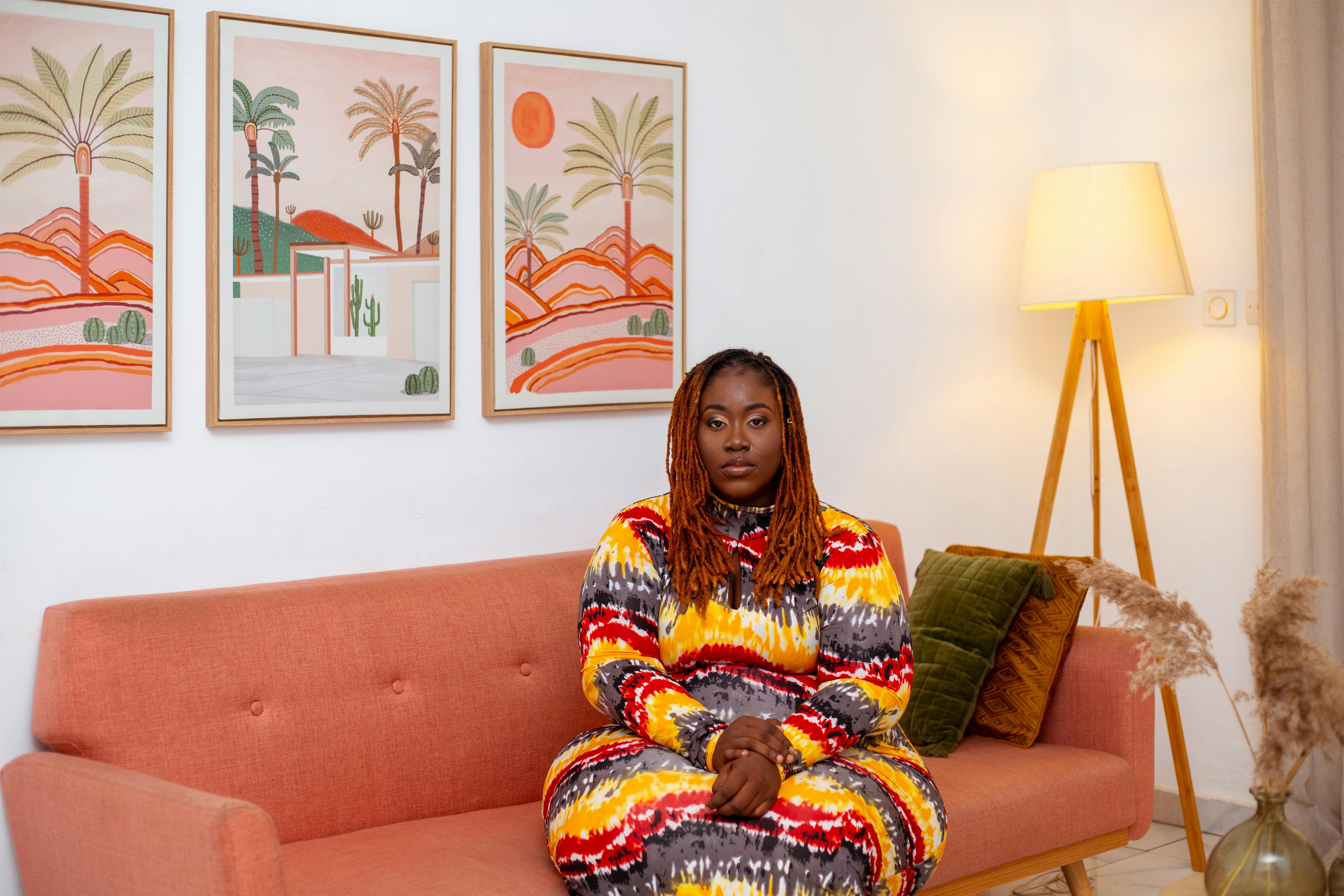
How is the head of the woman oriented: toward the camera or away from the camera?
toward the camera

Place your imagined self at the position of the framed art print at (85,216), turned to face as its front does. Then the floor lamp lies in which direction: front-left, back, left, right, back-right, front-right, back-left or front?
front-left

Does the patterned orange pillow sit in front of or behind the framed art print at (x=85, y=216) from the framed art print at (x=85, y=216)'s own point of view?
in front

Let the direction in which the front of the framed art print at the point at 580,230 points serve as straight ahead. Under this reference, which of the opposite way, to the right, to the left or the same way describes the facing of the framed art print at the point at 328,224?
the same way

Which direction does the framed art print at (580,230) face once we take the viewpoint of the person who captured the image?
facing the viewer and to the right of the viewer

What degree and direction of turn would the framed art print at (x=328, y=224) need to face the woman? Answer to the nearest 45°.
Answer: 0° — it already faces them

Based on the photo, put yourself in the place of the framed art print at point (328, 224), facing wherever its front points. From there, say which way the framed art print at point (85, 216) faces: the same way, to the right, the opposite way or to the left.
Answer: the same way

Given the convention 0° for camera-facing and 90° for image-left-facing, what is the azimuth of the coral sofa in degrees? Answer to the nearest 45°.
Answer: approximately 315°

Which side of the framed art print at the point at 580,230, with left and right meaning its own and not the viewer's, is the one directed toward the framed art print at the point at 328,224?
right

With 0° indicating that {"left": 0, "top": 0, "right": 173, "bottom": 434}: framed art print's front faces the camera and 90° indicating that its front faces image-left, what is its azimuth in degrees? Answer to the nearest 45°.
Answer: approximately 315°

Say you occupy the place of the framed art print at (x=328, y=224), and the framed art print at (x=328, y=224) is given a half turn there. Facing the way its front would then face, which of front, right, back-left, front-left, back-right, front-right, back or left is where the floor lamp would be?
back-right

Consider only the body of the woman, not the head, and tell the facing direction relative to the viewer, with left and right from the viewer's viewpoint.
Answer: facing the viewer

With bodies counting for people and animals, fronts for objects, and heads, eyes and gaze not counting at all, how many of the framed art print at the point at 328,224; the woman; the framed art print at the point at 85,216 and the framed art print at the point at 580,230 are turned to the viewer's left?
0

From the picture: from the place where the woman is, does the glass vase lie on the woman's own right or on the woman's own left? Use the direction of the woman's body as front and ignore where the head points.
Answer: on the woman's own left

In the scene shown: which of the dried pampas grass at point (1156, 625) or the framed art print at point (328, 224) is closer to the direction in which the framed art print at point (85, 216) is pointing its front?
the dried pampas grass
